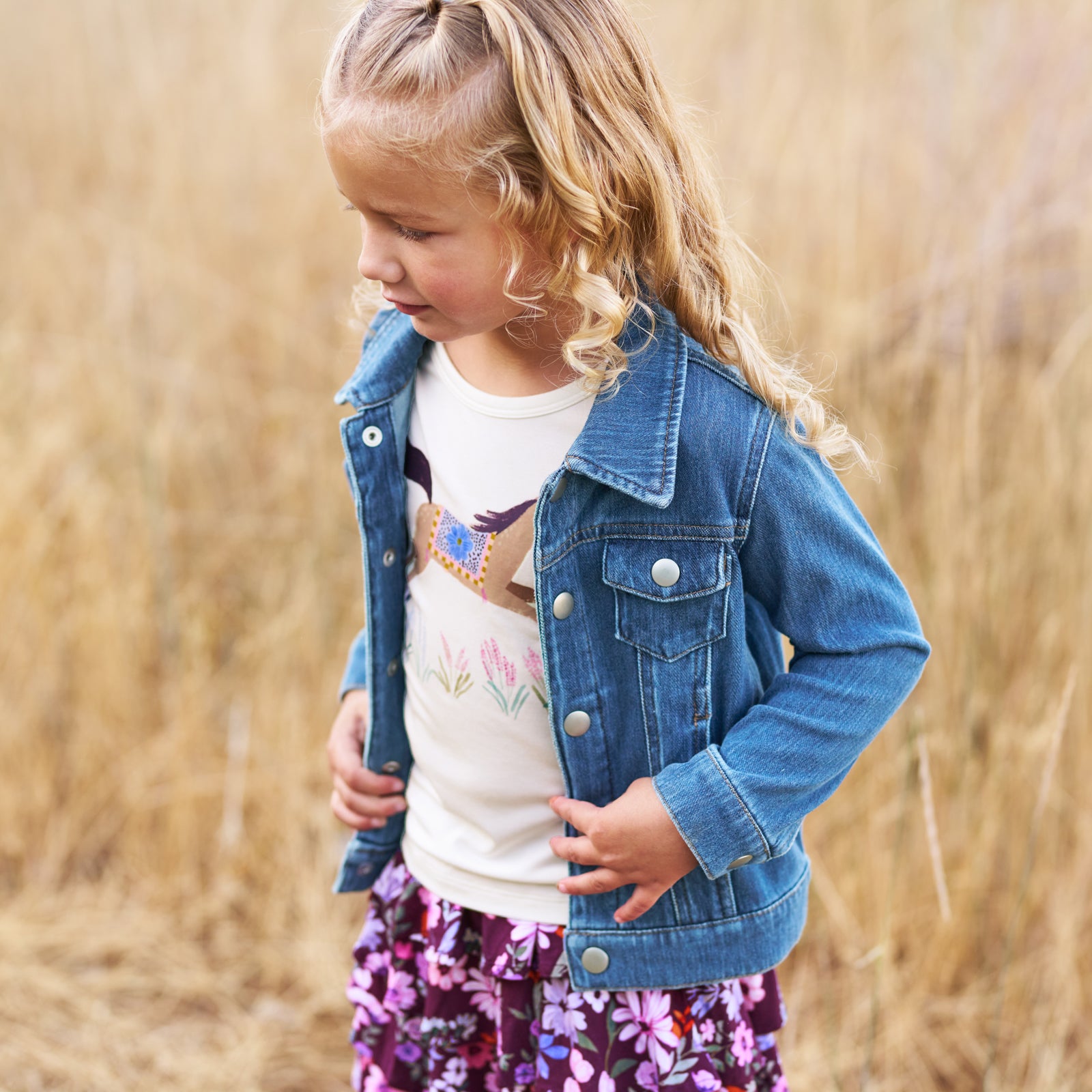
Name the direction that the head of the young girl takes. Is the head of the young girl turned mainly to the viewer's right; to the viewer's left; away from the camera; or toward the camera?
to the viewer's left

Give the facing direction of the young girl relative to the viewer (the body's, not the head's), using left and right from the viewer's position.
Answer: facing the viewer and to the left of the viewer
